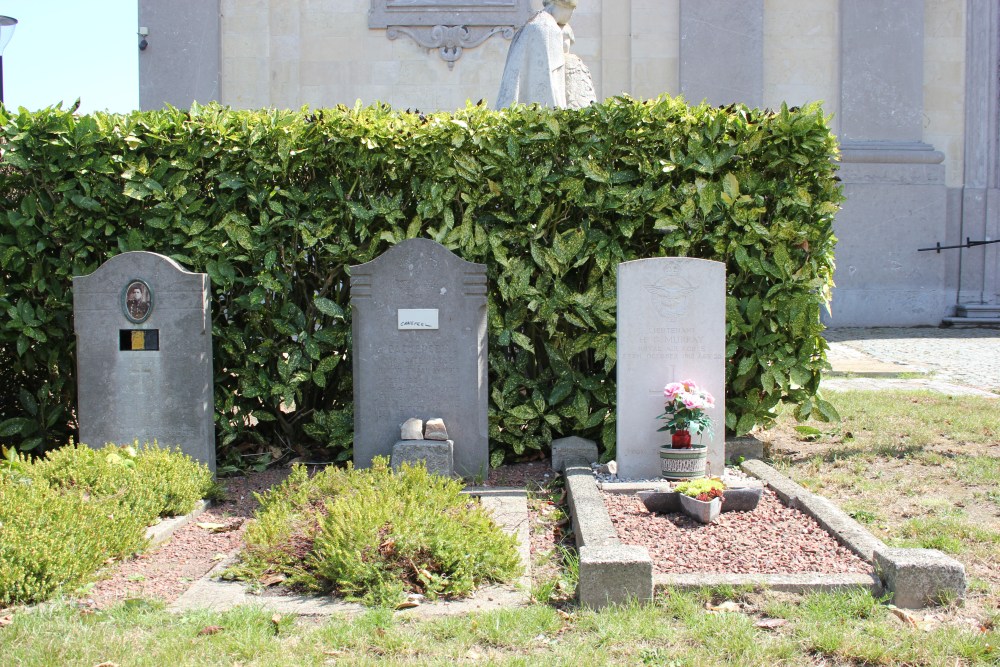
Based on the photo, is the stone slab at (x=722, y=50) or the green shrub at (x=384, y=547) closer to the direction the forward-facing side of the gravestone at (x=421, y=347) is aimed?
the green shrub

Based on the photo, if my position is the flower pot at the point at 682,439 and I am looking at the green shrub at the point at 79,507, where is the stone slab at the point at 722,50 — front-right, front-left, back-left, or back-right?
back-right

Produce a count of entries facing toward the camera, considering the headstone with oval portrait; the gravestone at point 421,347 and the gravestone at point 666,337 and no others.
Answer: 3

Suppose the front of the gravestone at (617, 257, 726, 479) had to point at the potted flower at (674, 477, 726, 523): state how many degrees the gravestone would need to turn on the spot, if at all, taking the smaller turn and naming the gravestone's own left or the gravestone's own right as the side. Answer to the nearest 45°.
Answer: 0° — it already faces it

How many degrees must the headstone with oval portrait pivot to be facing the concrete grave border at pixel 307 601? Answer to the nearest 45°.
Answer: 0° — it already faces it

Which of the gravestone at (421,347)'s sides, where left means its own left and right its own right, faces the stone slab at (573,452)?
left

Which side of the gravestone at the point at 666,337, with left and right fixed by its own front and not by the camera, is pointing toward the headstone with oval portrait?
right

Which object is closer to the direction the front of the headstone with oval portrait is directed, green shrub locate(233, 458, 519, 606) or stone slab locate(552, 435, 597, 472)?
the green shrub

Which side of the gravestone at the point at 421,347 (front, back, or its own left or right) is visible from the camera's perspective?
front

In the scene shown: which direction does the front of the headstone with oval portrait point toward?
toward the camera

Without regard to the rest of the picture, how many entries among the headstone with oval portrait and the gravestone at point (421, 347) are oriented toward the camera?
2

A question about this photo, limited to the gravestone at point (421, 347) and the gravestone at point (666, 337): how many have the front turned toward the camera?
2

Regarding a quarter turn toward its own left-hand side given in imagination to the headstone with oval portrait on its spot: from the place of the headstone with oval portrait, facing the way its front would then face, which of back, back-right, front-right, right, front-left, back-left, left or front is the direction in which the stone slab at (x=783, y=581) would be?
front-right

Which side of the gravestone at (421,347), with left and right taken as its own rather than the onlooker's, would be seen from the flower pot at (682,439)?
left

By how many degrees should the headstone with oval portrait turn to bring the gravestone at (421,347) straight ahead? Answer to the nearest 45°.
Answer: approximately 90° to its left
